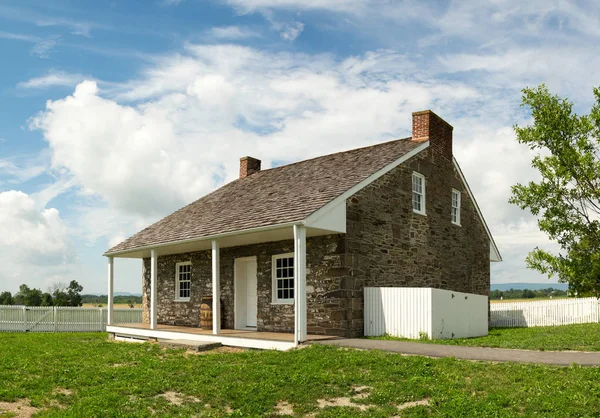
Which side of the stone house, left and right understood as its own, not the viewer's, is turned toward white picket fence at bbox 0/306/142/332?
right

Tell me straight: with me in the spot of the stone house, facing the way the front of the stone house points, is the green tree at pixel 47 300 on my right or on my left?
on my right

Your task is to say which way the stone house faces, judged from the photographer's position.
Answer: facing the viewer and to the left of the viewer
